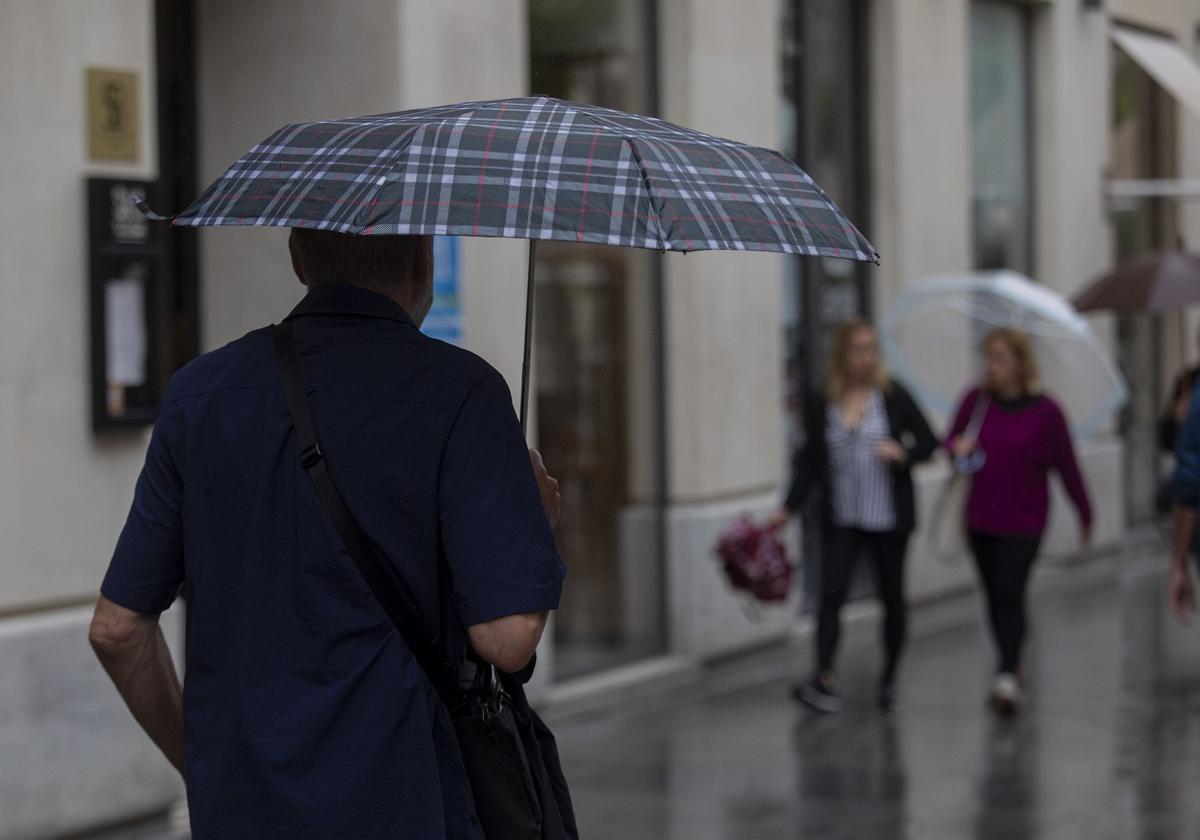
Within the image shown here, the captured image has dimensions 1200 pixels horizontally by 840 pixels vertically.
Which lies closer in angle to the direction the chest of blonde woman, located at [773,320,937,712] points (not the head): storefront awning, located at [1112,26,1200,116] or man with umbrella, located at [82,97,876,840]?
the man with umbrella

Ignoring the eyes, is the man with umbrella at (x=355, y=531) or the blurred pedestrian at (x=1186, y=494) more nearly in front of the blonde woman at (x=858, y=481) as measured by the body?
the man with umbrella

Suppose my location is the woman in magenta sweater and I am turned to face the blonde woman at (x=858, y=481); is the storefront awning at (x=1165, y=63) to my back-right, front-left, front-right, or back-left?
back-right

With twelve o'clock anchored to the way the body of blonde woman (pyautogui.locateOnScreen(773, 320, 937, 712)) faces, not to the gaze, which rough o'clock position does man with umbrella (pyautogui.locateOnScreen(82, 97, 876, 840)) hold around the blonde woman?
The man with umbrella is roughly at 12 o'clock from the blonde woman.

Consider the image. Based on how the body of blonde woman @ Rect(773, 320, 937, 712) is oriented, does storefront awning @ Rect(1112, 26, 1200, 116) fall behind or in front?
behind

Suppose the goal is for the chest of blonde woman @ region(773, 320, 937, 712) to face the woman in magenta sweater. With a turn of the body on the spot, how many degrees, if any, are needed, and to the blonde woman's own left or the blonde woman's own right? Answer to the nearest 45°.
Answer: approximately 90° to the blonde woman's own left

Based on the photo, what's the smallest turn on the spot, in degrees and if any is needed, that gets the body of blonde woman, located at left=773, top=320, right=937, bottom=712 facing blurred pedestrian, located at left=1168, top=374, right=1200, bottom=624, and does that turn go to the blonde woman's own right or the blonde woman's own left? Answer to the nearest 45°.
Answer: approximately 90° to the blonde woman's own left

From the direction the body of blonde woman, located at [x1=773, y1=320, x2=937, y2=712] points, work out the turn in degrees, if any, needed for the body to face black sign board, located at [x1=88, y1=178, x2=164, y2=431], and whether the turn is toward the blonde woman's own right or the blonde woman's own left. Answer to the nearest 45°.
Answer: approximately 45° to the blonde woman's own right

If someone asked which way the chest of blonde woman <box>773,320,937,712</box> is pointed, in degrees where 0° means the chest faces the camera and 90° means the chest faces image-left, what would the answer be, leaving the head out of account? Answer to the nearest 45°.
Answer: approximately 0°

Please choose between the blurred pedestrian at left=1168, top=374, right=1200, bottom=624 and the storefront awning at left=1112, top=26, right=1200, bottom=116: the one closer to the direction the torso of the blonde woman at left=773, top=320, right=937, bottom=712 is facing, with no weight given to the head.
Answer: the blurred pedestrian
